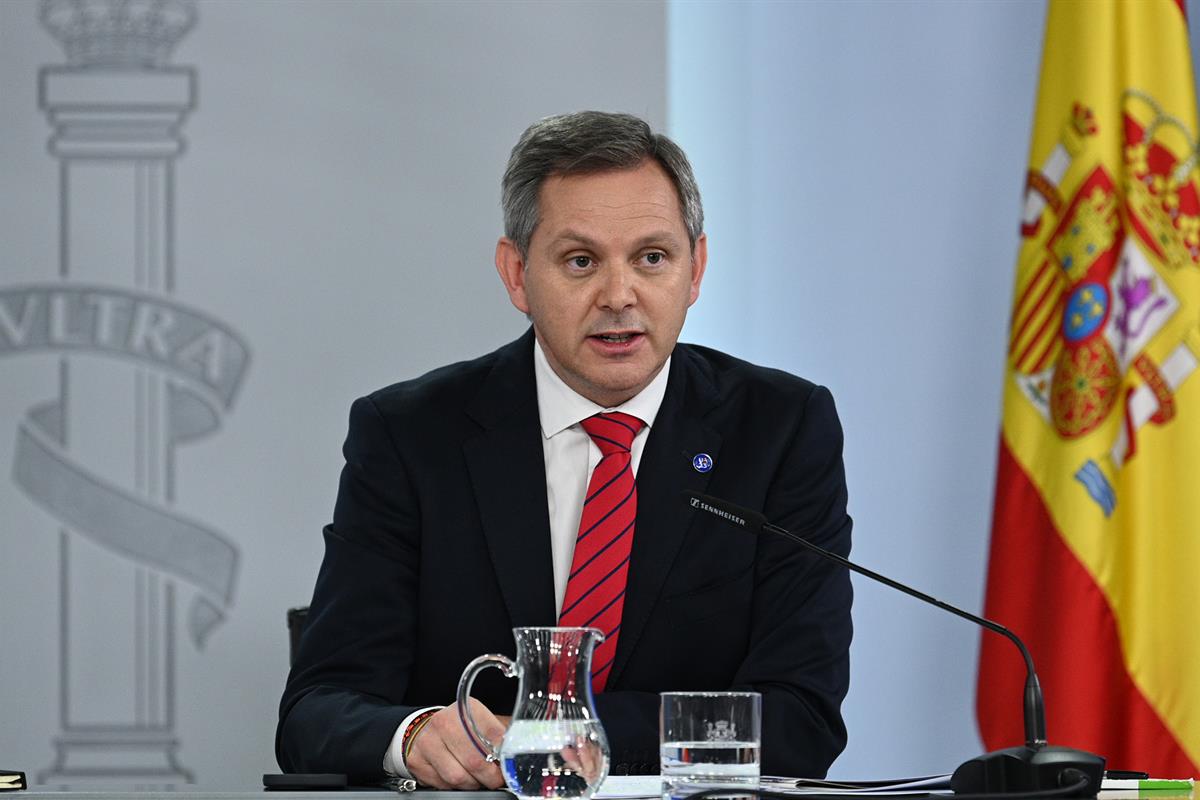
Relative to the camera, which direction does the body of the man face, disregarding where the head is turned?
toward the camera

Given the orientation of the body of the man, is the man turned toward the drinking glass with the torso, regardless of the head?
yes

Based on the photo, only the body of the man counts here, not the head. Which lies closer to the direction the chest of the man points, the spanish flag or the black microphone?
the black microphone

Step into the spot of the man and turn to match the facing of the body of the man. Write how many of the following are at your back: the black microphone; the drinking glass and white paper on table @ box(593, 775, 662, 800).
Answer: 0

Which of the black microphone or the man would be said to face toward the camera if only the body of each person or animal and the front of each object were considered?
the man

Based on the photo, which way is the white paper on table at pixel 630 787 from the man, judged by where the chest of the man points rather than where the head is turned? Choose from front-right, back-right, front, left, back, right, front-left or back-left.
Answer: front

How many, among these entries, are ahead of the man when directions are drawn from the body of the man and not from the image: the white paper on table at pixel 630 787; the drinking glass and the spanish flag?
2

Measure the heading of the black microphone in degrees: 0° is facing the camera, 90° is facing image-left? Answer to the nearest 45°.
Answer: approximately 90°

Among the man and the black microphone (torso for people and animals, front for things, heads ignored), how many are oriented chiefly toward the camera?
1

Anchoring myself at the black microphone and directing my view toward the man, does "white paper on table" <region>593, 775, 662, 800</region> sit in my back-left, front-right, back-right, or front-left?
front-left
